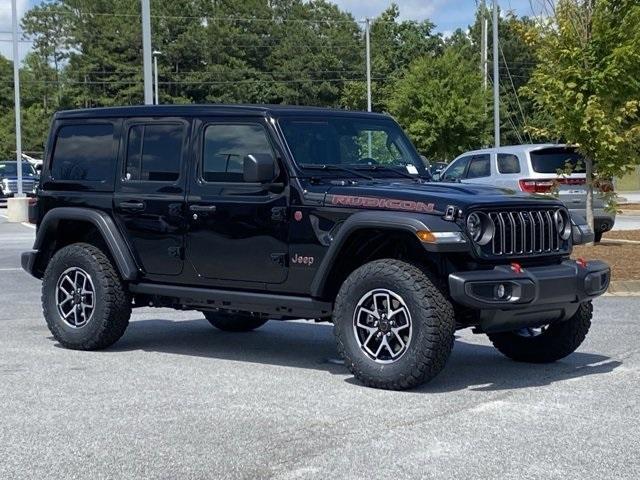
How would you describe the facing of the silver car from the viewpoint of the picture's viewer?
facing away from the viewer and to the left of the viewer

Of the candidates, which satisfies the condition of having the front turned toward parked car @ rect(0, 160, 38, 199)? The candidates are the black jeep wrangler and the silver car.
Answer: the silver car

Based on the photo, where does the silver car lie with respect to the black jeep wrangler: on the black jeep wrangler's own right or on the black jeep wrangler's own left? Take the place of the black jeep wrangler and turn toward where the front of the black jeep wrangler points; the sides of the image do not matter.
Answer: on the black jeep wrangler's own left

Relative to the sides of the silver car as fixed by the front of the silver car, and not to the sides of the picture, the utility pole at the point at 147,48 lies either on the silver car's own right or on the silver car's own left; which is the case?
on the silver car's own left

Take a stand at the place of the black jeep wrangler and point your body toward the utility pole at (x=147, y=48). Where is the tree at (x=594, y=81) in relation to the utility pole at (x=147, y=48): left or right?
right

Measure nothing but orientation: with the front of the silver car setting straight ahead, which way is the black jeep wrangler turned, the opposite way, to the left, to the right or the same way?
the opposite way

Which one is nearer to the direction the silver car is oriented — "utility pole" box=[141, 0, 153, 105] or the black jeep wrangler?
the utility pole

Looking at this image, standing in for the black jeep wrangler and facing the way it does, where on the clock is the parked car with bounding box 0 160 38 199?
The parked car is roughly at 7 o'clock from the black jeep wrangler.

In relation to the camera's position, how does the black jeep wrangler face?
facing the viewer and to the right of the viewer

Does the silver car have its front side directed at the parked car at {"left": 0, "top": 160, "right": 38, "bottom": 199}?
yes

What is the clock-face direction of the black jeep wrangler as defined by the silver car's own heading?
The black jeep wrangler is roughly at 8 o'clock from the silver car.
